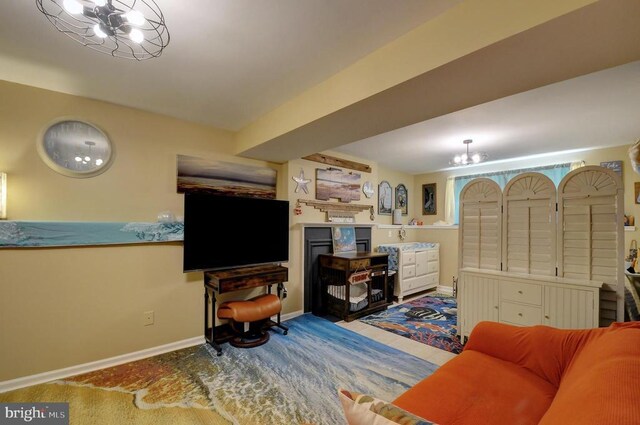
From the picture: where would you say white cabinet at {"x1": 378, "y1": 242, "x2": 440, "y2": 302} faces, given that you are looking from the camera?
facing the viewer and to the right of the viewer

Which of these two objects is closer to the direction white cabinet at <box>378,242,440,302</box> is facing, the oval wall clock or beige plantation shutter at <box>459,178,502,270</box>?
the beige plantation shutter

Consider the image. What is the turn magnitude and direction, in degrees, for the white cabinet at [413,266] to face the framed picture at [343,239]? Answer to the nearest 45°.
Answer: approximately 90° to its right

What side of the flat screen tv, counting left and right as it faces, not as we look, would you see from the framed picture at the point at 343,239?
left

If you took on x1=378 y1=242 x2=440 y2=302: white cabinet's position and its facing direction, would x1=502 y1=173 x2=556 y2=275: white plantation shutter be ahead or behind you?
ahead

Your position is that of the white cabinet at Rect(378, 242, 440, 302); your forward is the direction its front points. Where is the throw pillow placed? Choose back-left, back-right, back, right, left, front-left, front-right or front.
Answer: front-right

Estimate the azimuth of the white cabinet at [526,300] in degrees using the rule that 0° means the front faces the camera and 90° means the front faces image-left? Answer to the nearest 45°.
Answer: approximately 0°

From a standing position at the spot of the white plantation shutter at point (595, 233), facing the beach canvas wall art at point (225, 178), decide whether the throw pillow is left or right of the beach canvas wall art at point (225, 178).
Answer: left
